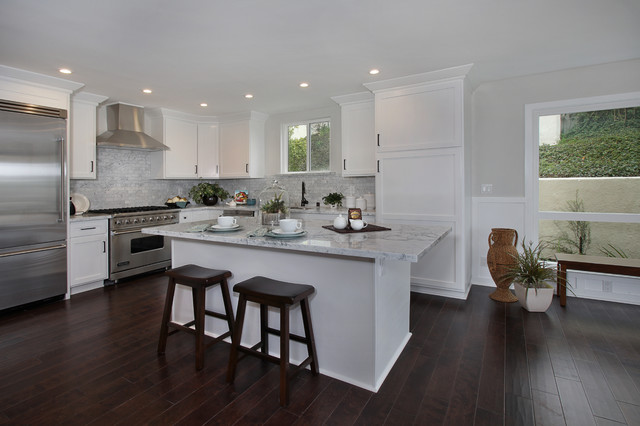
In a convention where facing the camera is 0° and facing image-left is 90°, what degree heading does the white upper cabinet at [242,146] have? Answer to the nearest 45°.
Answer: approximately 45°

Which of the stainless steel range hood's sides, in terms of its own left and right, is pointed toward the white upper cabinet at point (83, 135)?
right

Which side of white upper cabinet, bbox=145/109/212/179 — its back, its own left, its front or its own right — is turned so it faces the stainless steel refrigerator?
right

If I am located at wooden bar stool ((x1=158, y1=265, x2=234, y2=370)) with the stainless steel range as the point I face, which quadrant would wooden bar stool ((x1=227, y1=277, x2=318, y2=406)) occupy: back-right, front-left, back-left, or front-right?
back-right

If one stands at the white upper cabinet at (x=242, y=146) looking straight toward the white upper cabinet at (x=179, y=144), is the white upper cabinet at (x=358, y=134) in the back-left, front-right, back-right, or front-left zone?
back-left

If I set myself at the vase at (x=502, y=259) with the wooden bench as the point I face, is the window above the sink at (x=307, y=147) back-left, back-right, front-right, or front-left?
back-left

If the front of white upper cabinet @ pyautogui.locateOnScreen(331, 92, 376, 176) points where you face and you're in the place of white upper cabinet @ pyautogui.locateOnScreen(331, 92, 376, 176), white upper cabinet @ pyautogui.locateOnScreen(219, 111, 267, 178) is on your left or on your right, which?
on your right

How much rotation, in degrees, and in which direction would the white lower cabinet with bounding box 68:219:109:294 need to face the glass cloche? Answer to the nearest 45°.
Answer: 0° — it already faces it
